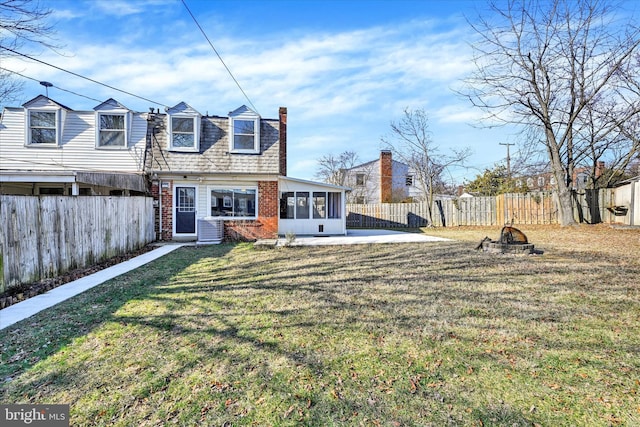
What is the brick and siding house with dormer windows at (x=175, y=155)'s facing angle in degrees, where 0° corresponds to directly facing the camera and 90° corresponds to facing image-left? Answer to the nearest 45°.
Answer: approximately 0°

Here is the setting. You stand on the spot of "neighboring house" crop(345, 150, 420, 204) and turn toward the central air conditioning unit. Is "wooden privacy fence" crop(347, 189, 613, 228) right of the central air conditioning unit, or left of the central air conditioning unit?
left

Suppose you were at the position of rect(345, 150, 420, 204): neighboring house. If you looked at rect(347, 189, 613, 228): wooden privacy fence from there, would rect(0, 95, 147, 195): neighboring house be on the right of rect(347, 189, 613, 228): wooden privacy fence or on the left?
right

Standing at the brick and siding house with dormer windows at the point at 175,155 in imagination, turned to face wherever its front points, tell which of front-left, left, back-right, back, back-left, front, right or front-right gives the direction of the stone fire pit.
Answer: front-left

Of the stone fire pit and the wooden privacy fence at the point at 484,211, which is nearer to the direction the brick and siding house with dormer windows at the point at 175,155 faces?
the stone fire pit
